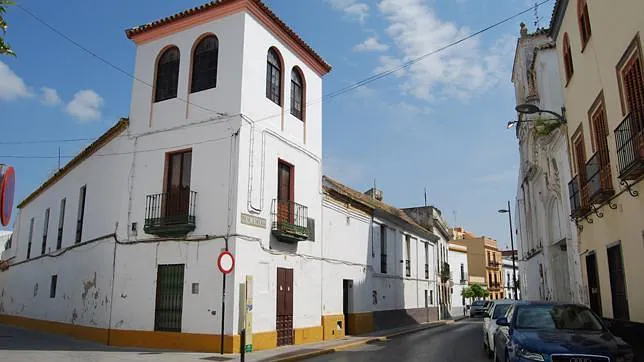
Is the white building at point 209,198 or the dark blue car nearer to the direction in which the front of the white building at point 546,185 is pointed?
the white building

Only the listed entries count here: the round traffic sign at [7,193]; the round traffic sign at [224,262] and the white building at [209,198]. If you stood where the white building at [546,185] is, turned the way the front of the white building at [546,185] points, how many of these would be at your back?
0

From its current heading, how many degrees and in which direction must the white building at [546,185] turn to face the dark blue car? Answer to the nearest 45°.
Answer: approximately 45° to its left

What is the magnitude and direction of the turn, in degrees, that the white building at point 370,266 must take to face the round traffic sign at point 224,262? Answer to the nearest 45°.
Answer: approximately 45° to its right

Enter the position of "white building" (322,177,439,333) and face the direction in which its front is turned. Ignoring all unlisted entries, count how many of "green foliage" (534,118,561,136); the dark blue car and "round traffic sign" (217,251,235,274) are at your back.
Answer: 0

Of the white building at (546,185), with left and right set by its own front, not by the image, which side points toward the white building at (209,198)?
front

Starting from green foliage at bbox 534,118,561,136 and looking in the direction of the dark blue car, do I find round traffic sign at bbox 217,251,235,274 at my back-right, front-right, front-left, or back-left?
front-right

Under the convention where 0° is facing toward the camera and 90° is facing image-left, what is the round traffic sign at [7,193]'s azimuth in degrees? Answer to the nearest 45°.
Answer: approximately 315°

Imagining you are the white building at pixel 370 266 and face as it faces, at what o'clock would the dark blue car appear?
The dark blue car is roughly at 1 o'clock from the white building.

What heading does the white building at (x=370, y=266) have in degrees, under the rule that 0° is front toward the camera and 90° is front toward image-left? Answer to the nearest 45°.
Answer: approximately 315°
